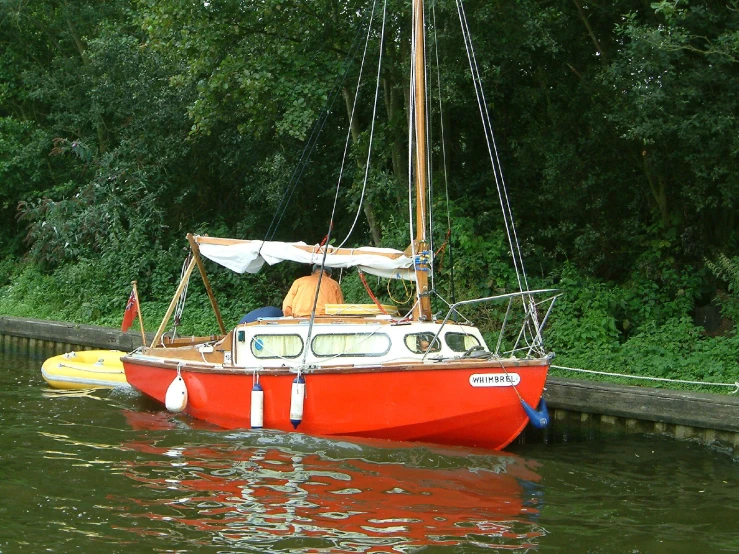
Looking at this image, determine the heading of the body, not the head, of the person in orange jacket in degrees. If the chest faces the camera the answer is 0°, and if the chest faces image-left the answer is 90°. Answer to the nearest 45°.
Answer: approximately 180°

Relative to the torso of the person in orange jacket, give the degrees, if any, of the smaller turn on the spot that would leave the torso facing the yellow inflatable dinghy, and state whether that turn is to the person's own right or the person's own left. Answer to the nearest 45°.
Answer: approximately 45° to the person's own left

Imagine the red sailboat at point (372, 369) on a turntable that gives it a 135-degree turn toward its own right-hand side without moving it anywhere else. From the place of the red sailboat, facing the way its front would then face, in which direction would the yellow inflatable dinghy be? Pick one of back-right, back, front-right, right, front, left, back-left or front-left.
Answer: front-right

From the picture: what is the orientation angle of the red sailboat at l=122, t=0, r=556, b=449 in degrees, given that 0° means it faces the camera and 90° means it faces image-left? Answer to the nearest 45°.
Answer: approximately 315°
